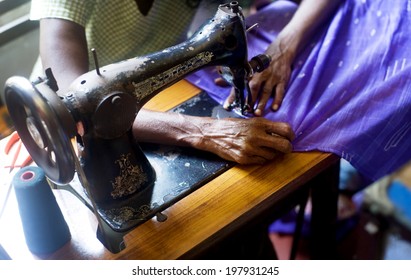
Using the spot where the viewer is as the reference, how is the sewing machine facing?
facing away from the viewer and to the left of the viewer
